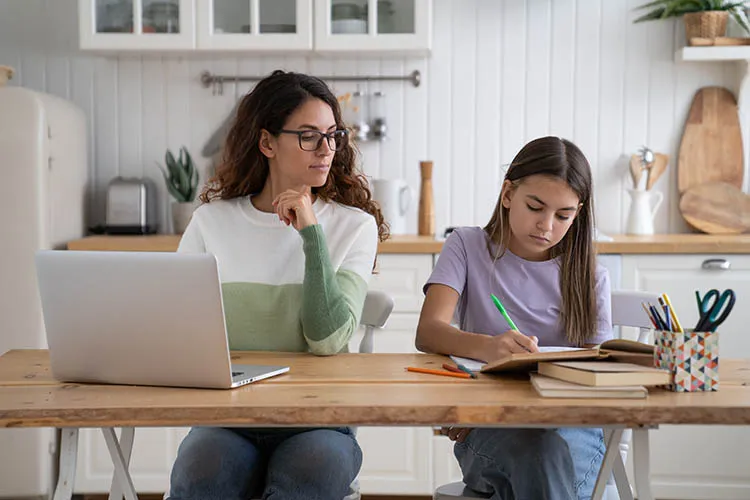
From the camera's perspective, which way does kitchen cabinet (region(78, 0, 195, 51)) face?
toward the camera

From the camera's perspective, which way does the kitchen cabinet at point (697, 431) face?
toward the camera

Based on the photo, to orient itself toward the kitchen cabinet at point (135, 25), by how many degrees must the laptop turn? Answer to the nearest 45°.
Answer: approximately 45° to its left

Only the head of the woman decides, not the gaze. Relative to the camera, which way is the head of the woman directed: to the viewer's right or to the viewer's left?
to the viewer's right

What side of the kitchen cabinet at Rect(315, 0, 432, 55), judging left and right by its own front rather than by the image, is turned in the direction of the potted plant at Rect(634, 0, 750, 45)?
left

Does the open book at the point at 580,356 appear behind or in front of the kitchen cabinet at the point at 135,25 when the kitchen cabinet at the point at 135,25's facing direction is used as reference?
in front

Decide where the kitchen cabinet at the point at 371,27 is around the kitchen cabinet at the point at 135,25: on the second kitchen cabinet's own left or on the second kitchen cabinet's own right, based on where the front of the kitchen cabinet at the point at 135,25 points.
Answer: on the second kitchen cabinet's own left

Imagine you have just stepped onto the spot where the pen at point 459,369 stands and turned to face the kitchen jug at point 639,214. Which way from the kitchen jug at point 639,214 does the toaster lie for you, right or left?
left

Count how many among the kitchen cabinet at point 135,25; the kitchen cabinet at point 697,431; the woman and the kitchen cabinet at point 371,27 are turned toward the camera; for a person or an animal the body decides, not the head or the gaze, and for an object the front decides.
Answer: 4

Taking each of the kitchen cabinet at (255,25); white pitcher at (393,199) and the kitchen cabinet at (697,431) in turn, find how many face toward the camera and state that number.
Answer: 2

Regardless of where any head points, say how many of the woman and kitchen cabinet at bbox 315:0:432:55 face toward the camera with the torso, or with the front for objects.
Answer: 2

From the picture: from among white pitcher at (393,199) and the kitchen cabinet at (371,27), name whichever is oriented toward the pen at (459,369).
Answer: the kitchen cabinet
